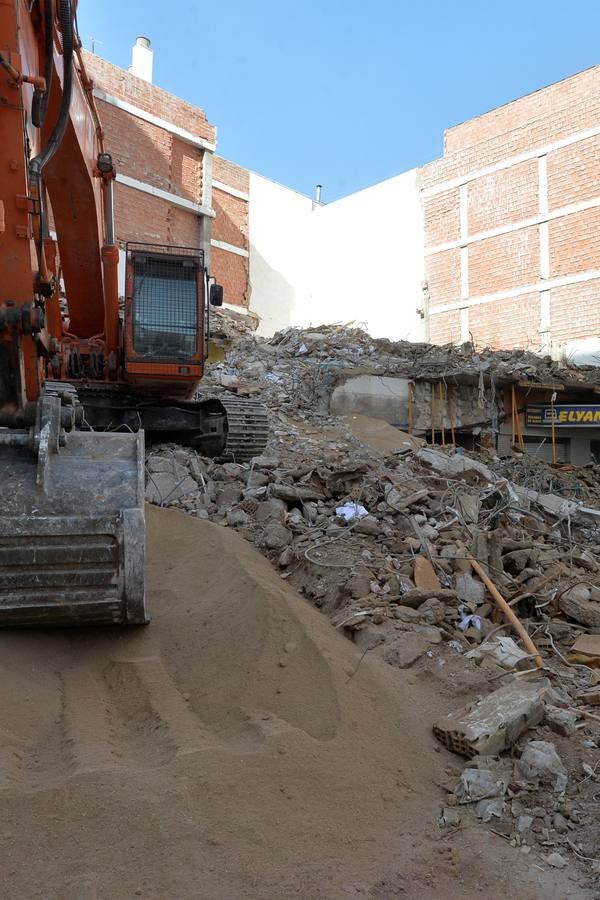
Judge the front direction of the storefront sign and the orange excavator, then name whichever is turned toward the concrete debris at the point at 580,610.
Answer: the storefront sign

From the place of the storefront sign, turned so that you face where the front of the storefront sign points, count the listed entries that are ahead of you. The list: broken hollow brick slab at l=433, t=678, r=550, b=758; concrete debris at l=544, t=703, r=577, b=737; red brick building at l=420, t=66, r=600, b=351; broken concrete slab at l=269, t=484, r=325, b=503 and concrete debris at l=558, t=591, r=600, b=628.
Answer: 4

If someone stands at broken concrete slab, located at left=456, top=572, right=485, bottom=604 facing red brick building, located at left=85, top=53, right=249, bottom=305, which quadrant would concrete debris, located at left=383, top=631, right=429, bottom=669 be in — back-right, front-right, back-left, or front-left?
back-left

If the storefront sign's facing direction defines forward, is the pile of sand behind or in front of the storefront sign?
in front

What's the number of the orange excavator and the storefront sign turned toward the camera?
2

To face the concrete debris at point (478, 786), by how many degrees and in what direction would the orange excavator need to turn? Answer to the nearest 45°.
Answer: approximately 45° to its left

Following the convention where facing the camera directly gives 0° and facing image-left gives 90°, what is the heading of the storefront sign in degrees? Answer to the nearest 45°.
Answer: approximately 0°

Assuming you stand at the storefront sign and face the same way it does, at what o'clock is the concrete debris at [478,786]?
The concrete debris is roughly at 12 o'clock from the storefront sign.

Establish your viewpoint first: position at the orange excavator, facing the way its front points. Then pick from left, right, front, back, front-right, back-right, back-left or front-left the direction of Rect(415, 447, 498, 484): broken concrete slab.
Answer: back-left

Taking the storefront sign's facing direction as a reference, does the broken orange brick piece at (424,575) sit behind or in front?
in front

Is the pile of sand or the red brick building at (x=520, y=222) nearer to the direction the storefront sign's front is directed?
the pile of sand

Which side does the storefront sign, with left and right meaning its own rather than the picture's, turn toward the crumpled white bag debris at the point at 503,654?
front
